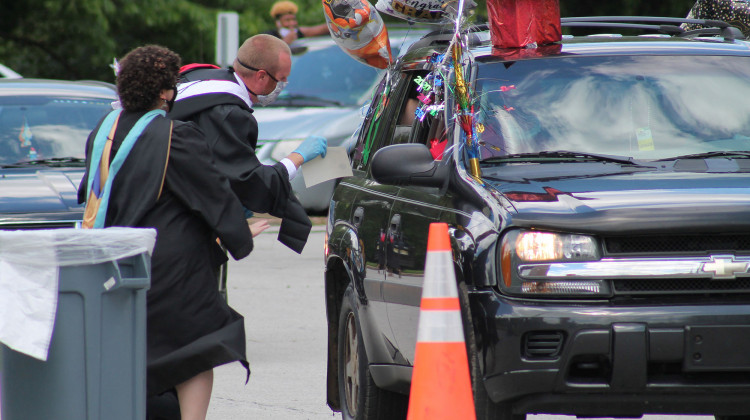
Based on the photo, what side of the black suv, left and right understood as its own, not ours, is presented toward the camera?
front

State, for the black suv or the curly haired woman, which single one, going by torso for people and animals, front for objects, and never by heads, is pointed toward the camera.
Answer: the black suv

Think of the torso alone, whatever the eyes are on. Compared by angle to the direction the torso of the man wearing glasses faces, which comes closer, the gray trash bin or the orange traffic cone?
the orange traffic cone

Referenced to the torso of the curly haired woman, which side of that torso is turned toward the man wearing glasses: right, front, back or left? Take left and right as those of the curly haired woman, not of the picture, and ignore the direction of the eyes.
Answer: front

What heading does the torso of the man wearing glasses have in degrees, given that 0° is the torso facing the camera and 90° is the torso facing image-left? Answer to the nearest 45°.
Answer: approximately 270°

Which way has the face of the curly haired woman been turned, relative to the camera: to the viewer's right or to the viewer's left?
to the viewer's right

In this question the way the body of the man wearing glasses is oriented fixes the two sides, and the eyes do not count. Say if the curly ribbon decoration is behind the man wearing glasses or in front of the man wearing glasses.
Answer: in front

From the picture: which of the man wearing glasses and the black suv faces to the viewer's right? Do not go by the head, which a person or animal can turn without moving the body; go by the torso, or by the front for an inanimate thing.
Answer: the man wearing glasses

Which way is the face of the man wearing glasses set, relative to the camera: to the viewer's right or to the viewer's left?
to the viewer's right

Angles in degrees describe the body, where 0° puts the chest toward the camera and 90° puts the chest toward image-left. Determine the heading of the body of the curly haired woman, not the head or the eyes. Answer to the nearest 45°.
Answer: approximately 225°

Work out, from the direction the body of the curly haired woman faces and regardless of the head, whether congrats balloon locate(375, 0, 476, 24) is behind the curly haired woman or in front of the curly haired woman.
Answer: in front

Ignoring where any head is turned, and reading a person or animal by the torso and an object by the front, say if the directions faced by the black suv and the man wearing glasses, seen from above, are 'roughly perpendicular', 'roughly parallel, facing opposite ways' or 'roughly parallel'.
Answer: roughly perpendicular

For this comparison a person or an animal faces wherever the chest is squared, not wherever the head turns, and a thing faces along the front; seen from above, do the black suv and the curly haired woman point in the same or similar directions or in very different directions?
very different directions

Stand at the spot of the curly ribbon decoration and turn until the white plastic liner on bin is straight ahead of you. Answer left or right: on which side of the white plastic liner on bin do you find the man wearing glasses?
right

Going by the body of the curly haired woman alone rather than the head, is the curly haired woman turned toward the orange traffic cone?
no
